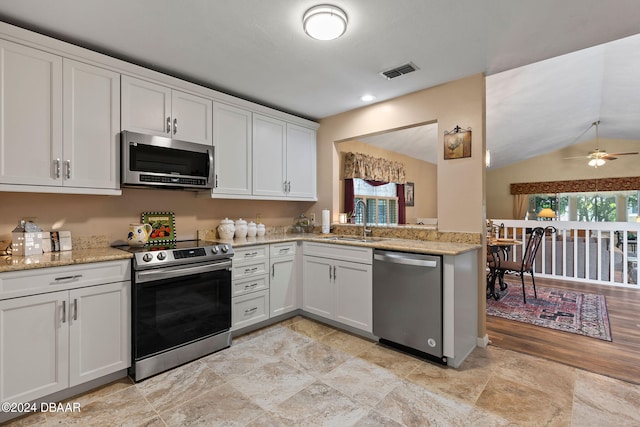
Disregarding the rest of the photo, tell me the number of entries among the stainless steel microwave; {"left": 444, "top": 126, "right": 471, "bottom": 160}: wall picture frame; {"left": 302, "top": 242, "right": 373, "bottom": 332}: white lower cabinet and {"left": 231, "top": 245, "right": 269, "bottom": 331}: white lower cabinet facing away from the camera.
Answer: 0

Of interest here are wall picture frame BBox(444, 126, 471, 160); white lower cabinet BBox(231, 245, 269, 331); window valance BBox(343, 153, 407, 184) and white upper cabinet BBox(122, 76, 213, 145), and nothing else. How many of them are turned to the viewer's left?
0

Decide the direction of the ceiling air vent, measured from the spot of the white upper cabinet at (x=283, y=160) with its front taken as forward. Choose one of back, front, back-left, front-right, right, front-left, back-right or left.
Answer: front

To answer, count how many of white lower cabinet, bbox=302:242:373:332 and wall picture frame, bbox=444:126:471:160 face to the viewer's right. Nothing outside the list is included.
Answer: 0

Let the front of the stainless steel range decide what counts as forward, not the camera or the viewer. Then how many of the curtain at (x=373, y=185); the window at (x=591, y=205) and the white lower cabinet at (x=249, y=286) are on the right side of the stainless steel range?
0

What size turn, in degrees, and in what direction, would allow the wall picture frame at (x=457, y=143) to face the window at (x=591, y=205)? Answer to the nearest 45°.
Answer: approximately 135° to its left

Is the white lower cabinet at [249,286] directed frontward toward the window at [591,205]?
no

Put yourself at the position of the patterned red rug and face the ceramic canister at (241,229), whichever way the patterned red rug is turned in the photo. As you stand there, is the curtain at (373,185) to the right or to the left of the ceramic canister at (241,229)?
right

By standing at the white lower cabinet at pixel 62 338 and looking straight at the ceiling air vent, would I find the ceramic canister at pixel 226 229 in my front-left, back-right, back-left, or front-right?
front-left

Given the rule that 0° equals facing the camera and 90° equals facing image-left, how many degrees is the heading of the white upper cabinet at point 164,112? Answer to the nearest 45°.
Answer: approximately 315°

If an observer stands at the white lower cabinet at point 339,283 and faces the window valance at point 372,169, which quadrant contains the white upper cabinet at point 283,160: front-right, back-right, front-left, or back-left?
front-left

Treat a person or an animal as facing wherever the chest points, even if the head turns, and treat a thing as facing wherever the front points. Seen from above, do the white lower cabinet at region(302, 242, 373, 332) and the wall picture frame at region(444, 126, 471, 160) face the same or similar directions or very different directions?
same or similar directions

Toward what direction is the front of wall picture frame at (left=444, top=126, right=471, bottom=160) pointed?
toward the camera

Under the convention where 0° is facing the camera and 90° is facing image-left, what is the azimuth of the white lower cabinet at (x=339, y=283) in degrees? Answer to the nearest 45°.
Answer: approximately 45°

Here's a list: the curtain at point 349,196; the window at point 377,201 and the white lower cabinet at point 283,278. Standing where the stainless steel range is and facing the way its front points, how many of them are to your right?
0

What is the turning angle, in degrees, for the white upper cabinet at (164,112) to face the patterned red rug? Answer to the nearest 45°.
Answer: approximately 45° to its left

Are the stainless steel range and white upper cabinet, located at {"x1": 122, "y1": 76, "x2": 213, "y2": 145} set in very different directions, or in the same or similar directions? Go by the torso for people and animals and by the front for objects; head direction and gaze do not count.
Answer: same or similar directions
